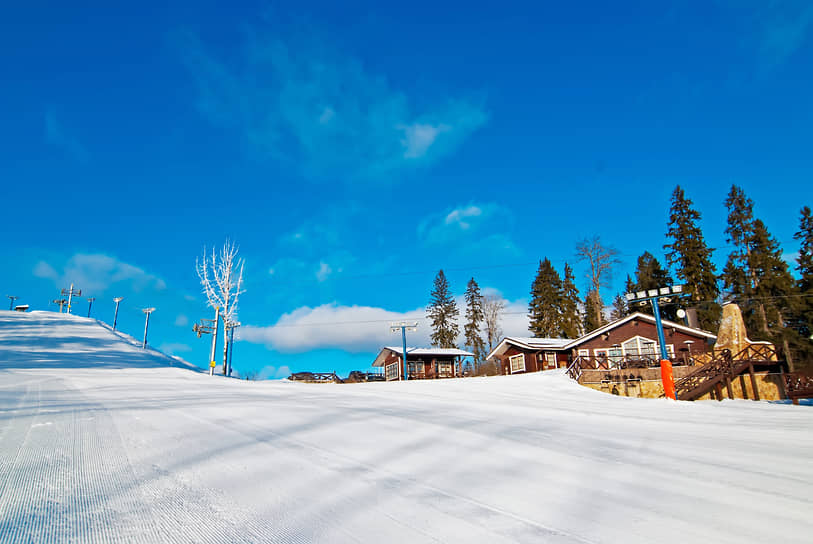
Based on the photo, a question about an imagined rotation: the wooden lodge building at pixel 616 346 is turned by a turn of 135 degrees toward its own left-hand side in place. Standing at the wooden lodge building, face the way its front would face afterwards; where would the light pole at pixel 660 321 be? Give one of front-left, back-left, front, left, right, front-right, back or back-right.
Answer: back-right

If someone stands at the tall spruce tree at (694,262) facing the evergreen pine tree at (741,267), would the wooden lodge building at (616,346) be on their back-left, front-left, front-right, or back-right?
back-right

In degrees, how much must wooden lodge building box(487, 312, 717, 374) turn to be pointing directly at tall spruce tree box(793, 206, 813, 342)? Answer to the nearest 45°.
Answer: approximately 135° to its left

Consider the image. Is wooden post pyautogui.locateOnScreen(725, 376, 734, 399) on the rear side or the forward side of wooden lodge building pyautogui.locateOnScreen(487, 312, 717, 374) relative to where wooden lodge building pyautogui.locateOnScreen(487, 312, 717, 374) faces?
on the forward side

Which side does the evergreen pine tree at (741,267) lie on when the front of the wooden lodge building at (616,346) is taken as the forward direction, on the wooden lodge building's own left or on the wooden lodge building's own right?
on the wooden lodge building's own left

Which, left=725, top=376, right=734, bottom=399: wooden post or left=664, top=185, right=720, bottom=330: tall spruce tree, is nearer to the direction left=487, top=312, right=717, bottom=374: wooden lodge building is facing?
the wooden post

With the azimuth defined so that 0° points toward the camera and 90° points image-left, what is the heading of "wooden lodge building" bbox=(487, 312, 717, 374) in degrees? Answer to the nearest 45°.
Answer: approximately 0°

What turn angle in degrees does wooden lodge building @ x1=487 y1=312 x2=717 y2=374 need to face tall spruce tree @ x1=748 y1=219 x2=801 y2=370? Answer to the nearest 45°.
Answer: approximately 135° to its left
